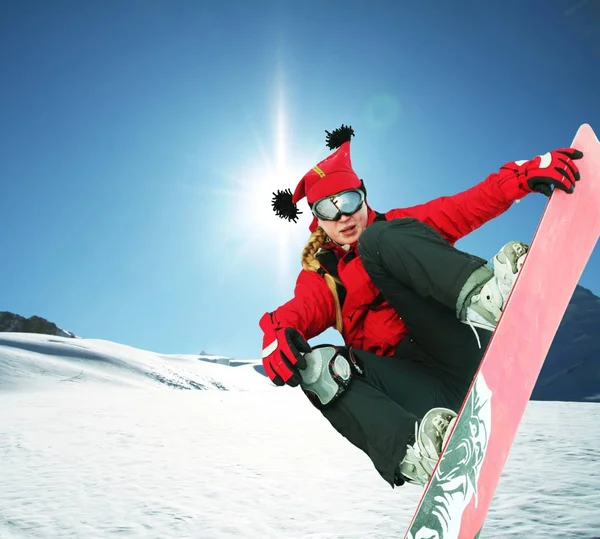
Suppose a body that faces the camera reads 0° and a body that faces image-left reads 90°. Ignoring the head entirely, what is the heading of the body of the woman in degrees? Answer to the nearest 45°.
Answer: approximately 0°
